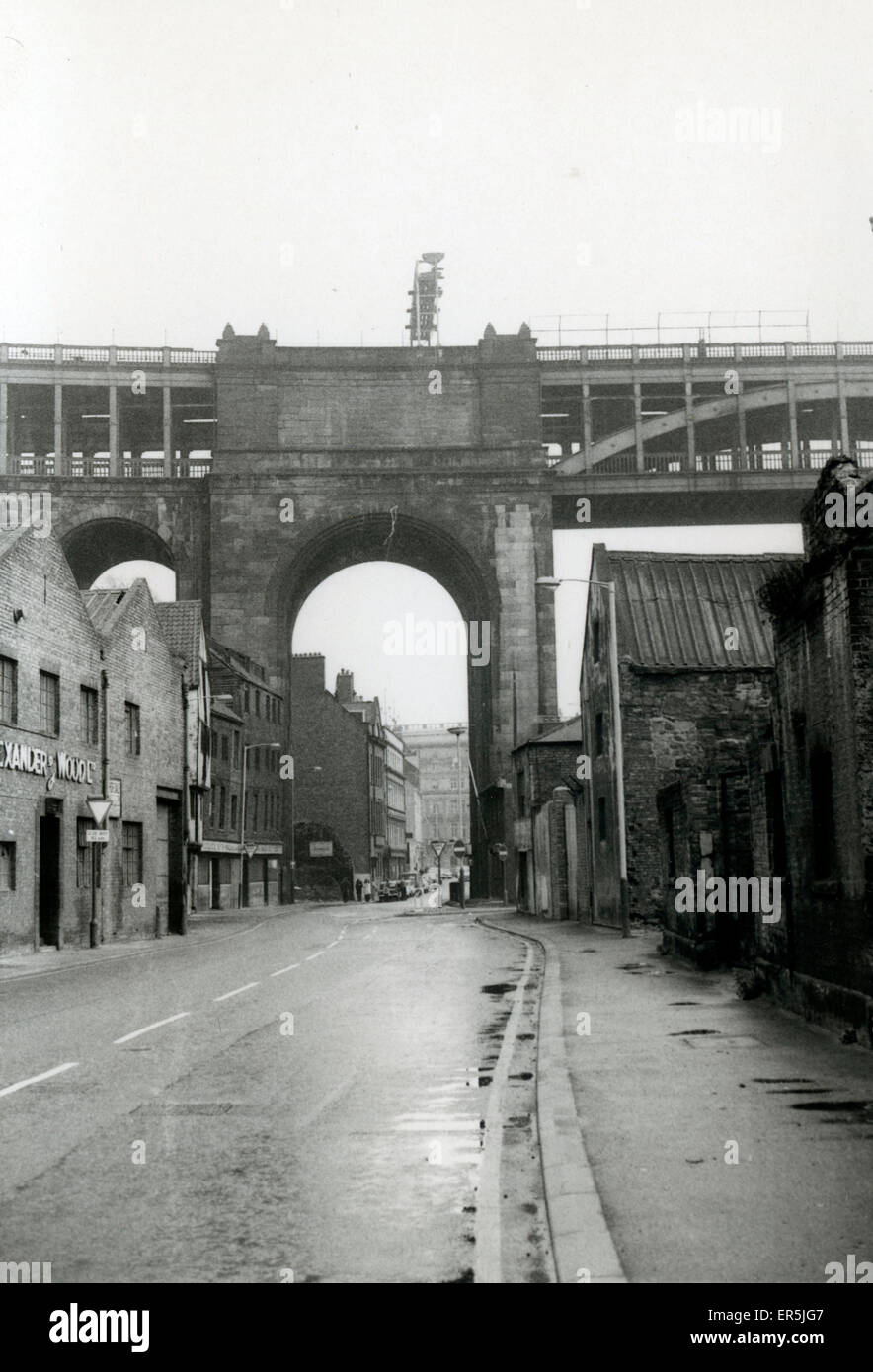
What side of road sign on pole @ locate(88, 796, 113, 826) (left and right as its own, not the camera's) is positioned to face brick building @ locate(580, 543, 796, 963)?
left

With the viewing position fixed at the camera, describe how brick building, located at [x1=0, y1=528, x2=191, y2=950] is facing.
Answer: facing the viewer and to the right of the viewer

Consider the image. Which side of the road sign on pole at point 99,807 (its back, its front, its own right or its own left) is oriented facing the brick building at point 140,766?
back

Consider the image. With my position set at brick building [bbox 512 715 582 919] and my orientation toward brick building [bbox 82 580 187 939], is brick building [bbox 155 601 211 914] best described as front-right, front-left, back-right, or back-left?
front-right

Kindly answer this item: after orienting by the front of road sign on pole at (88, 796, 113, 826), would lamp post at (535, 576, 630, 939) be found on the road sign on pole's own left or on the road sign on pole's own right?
on the road sign on pole's own left

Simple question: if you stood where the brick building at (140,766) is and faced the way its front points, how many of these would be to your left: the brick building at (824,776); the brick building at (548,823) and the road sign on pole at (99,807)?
1

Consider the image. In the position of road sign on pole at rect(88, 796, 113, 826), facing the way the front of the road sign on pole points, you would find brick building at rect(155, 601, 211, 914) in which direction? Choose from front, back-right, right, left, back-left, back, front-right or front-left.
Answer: back

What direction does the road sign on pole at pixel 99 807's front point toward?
toward the camera

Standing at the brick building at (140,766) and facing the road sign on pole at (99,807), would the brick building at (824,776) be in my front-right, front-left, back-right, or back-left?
front-left

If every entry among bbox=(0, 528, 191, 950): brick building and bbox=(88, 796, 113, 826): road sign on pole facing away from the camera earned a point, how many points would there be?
0

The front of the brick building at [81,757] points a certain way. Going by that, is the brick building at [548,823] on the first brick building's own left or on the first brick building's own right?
on the first brick building's own left

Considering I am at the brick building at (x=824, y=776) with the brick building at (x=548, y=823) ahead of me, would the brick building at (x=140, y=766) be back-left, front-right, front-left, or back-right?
front-left
